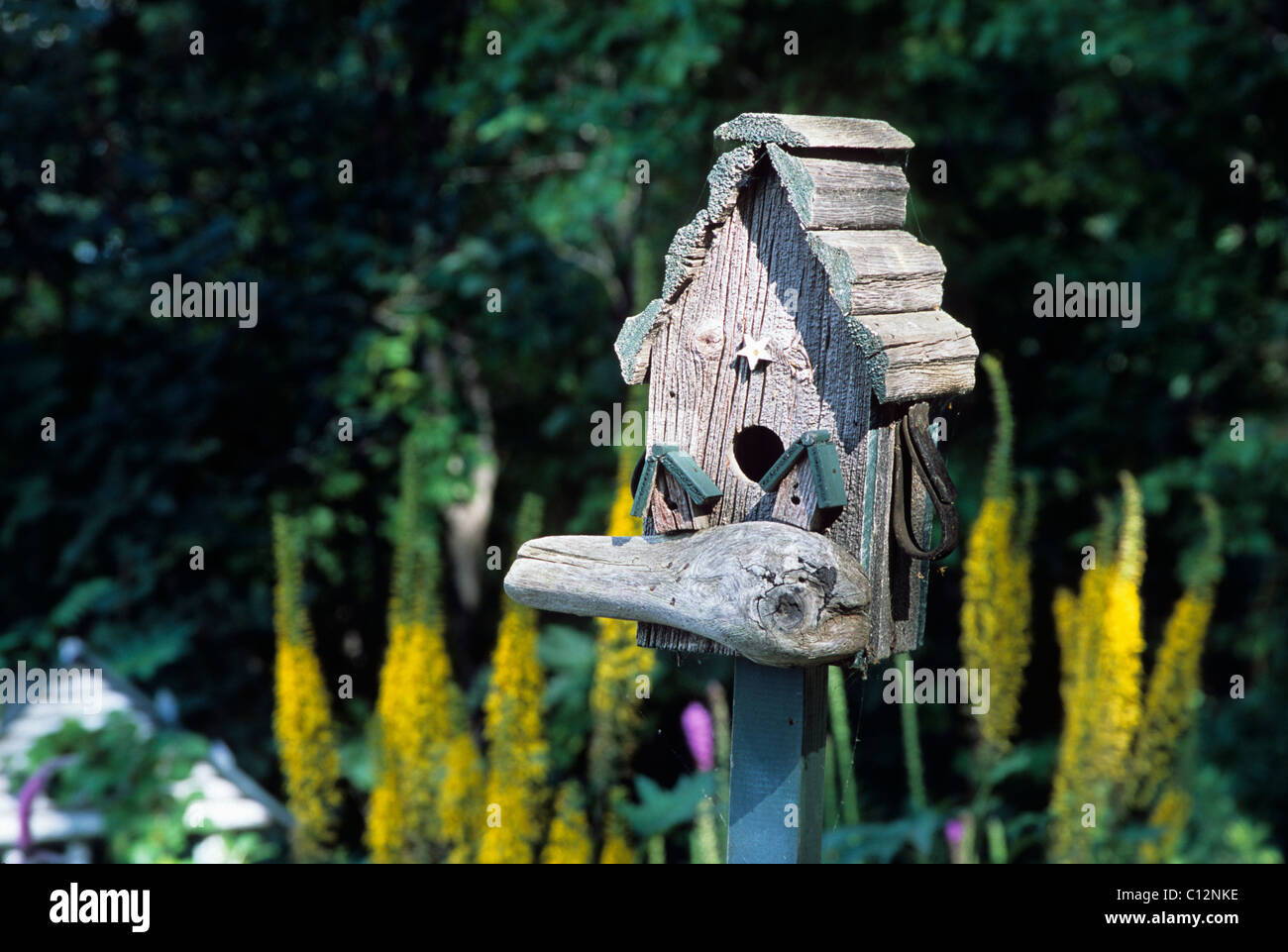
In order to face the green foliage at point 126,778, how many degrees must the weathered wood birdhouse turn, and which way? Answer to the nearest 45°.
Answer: approximately 90° to its right

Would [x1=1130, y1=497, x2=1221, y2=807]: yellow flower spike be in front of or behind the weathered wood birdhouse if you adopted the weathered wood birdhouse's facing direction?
behind

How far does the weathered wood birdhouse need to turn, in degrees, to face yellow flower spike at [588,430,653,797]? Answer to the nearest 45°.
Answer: approximately 135° to its right

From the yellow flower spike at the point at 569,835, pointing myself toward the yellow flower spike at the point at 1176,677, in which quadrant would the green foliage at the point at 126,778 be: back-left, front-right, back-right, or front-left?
back-left

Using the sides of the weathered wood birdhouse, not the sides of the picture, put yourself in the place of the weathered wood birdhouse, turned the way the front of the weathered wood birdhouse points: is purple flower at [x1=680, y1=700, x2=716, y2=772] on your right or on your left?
on your right

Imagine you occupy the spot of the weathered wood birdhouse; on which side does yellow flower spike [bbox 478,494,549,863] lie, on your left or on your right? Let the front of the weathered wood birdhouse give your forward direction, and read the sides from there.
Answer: on your right

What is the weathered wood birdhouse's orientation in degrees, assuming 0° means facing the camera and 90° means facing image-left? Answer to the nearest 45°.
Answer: approximately 45°

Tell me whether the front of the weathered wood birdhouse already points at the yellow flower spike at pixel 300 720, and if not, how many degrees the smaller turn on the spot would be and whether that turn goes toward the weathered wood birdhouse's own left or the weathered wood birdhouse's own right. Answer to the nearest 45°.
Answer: approximately 90° to the weathered wood birdhouse's own right

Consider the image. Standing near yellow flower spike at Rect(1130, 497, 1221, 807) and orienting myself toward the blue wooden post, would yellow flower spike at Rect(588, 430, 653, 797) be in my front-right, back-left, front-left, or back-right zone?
front-right

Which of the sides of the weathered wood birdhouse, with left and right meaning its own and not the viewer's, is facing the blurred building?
right
